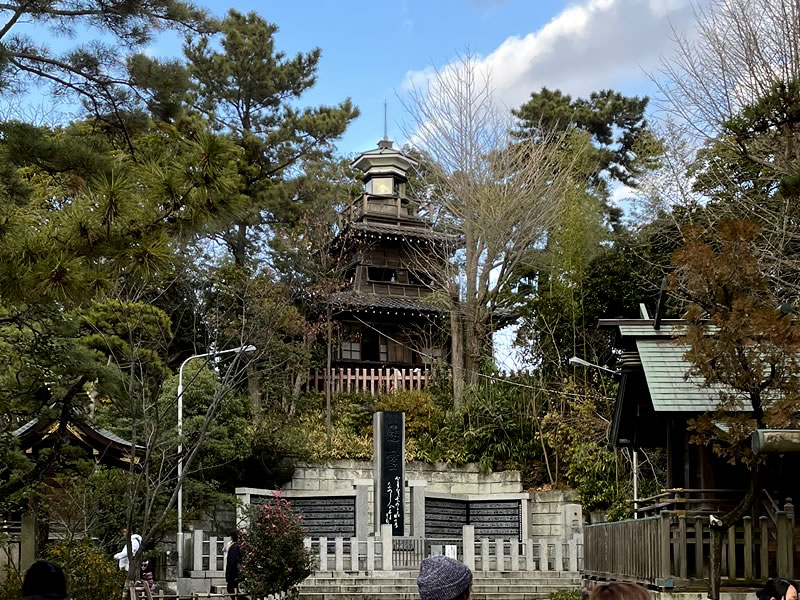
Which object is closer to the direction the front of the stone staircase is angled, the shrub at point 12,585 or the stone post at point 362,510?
the shrub

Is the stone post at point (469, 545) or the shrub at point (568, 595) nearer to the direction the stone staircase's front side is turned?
the shrub

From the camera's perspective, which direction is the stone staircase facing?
toward the camera

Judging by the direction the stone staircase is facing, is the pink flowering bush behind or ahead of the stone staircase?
ahead

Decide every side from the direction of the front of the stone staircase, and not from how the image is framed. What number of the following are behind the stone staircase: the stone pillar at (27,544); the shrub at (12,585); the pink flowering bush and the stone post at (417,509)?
1

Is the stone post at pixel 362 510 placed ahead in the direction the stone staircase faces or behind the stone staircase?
behind

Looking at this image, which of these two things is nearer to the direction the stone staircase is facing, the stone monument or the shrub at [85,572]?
the shrub

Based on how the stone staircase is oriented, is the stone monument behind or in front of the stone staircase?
behind
